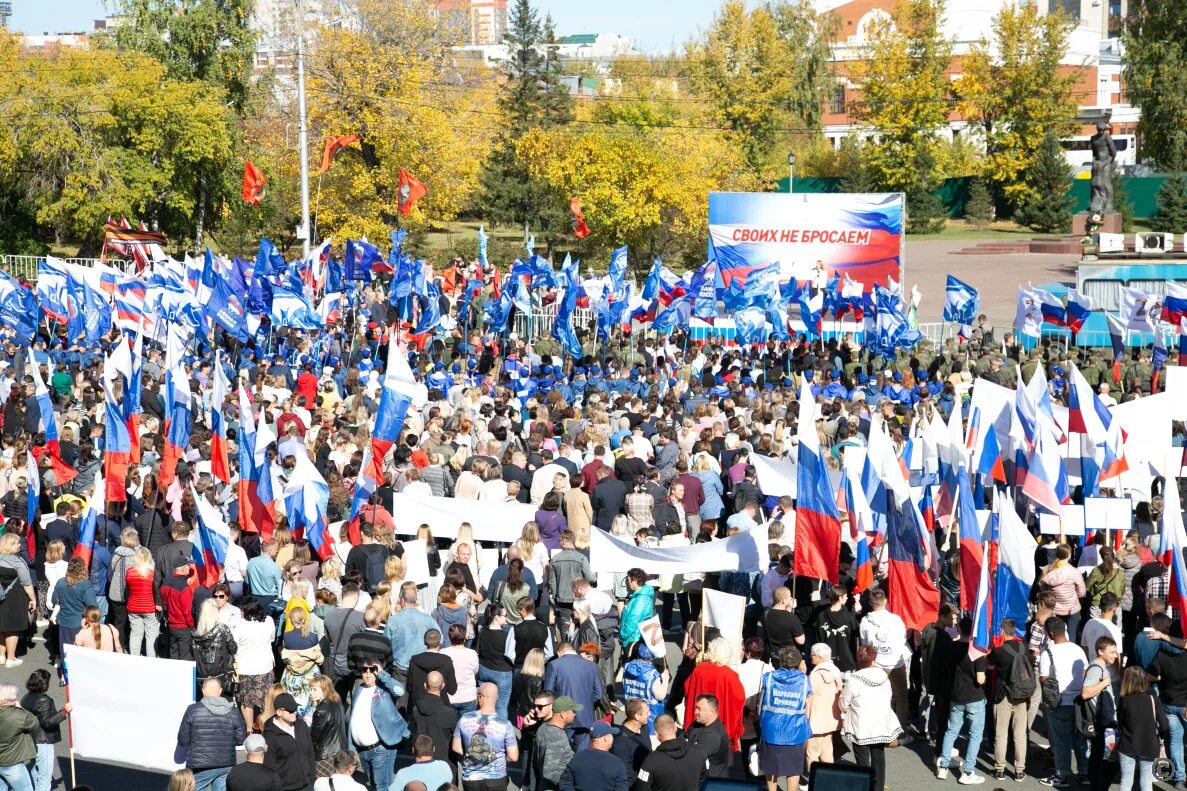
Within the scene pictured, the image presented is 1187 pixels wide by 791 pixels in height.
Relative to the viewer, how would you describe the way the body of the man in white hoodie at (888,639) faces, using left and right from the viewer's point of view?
facing away from the viewer

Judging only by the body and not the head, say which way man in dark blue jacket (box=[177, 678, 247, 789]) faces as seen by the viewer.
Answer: away from the camera

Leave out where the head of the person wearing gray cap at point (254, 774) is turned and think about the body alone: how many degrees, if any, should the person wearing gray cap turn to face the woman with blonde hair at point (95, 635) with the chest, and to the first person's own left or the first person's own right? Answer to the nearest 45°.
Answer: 0° — they already face them

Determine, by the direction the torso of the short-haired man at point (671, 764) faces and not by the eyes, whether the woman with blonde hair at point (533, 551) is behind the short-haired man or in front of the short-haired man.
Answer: in front

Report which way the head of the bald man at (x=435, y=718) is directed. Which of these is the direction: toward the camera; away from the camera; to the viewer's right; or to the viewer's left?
away from the camera

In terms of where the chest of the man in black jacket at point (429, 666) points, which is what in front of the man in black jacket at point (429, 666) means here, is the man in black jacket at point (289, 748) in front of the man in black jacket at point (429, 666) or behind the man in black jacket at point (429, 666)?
behind

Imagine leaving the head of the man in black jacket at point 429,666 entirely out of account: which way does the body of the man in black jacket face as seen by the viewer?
away from the camera

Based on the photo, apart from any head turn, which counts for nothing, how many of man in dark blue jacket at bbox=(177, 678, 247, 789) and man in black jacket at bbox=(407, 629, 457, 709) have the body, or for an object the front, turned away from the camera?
2

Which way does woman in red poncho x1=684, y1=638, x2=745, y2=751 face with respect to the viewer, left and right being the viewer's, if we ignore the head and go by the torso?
facing away from the viewer
